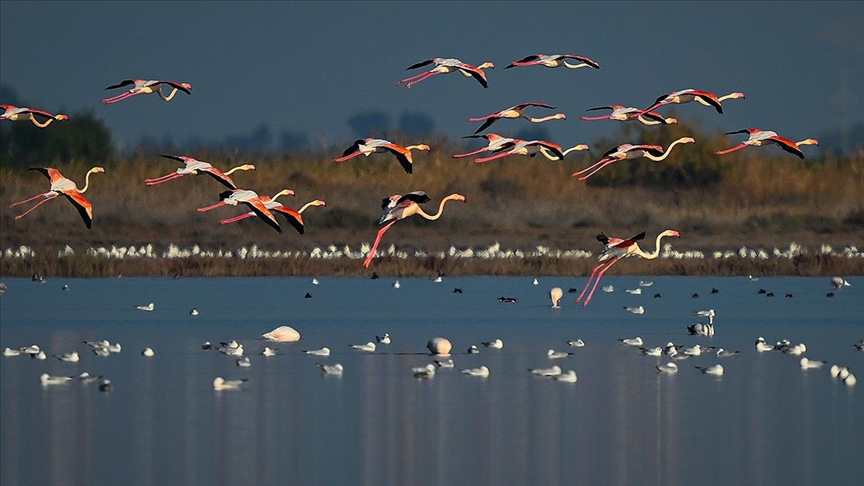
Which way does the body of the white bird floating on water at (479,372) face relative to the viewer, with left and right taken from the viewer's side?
facing to the right of the viewer

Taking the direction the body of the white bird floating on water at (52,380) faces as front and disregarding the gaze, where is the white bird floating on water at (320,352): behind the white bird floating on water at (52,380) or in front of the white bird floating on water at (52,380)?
behind

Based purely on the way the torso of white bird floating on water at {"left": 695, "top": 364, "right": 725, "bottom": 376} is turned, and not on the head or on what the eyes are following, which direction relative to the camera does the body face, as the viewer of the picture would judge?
to the viewer's right

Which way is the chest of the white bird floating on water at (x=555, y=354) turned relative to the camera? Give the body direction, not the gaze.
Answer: to the viewer's left

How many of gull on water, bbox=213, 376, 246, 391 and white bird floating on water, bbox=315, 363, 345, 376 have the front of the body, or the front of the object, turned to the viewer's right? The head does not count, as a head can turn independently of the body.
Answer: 1

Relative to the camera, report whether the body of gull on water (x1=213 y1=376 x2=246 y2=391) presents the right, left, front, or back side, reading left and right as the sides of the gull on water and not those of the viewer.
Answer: left

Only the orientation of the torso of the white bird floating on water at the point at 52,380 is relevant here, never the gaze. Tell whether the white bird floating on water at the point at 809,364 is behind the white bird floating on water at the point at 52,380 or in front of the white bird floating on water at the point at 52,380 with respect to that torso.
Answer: behind
